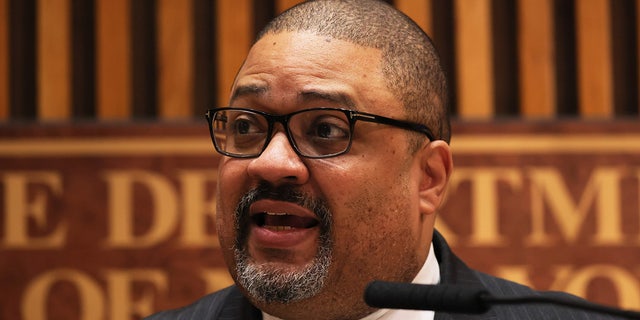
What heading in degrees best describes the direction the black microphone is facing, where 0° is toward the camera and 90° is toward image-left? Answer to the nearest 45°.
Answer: approximately 90°

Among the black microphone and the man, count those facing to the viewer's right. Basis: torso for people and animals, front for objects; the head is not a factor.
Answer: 0

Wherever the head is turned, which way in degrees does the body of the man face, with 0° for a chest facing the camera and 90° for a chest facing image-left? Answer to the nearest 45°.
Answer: approximately 45°

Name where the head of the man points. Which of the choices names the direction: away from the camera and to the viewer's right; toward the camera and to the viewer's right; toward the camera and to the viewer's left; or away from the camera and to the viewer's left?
toward the camera and to the viewer's left
